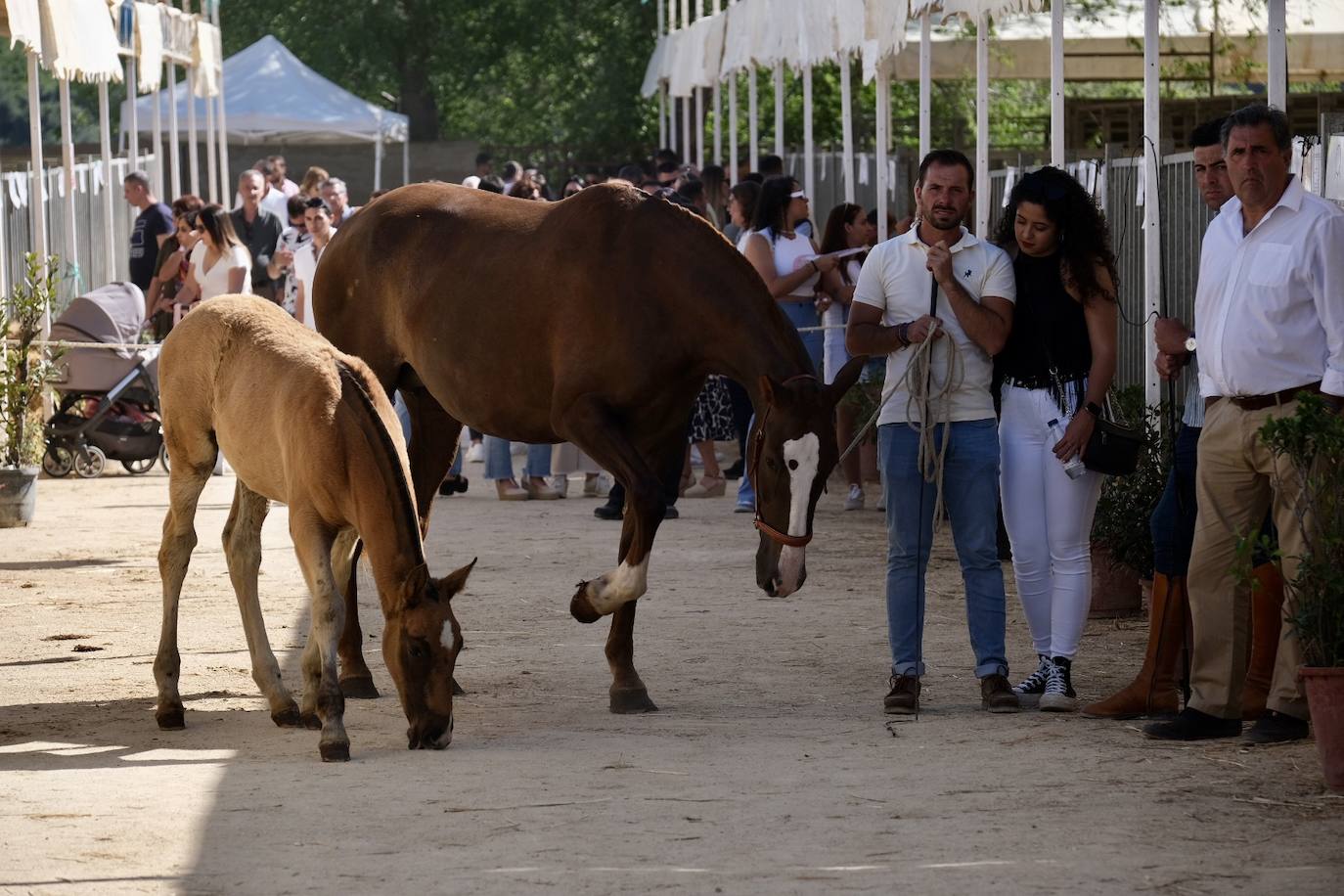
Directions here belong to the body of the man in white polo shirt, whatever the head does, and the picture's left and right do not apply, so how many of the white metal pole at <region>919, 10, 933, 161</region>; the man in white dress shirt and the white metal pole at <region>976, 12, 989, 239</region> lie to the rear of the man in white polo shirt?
2

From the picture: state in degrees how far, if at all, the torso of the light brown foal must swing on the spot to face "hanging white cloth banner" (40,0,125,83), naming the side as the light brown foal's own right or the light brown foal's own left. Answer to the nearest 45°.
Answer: approximately 135° to the light brown foal's own left

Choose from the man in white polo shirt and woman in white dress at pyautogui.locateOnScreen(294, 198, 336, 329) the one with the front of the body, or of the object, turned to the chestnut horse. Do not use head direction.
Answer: the woman in white dress

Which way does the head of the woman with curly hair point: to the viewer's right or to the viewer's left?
to the viewer's left

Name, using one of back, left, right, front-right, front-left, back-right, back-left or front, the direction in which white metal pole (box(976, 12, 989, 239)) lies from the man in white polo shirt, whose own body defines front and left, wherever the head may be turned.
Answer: back

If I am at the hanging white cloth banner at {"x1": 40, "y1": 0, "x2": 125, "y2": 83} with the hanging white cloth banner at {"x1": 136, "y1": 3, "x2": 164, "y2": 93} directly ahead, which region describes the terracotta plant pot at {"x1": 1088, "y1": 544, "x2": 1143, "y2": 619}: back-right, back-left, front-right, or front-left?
back-right

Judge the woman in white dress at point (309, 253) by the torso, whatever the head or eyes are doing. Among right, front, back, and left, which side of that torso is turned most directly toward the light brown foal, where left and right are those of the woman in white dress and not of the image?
front

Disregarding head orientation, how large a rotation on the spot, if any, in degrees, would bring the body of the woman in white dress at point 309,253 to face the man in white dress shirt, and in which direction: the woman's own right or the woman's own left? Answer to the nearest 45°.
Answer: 0° — they already face them

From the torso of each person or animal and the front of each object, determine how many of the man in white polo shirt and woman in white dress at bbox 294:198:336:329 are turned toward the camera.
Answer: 2

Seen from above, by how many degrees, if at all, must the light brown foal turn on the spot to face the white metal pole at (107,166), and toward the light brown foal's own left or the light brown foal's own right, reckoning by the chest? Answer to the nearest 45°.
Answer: approximately 135° to the light brown foal's own left

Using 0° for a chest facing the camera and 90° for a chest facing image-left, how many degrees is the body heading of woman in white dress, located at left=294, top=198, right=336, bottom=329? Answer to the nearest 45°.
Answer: approximately 0°

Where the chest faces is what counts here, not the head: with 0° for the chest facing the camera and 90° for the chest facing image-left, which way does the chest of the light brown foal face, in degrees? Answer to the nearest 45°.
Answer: approximately 315°

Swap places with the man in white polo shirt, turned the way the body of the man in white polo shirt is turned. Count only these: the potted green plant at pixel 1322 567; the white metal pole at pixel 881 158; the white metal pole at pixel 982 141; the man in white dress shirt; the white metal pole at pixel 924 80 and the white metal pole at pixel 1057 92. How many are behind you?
4

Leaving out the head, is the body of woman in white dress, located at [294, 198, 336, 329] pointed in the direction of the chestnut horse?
yes

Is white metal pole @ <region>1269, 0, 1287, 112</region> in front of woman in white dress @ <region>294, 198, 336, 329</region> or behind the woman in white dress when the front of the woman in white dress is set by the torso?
in front
